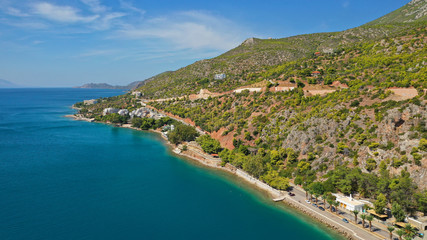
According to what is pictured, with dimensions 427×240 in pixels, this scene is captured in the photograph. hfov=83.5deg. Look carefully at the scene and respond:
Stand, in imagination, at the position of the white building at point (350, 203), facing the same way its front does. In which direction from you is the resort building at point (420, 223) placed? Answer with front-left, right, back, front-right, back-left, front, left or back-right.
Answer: back-left

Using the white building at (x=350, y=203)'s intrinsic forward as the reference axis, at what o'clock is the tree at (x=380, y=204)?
The tree is roughly at 8 o'clock from the white building.

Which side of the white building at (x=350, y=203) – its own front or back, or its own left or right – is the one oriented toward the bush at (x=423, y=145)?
back

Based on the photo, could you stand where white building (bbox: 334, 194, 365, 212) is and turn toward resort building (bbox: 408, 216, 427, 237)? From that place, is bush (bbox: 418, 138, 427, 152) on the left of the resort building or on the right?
left

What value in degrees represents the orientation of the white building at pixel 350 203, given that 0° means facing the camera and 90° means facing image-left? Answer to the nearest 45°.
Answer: approximately 45°

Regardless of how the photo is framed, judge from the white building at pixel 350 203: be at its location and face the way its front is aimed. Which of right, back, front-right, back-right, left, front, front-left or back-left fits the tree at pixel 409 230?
left

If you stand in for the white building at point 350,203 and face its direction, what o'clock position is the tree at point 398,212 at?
The tree is roughly at 8 o'clock from the white building.

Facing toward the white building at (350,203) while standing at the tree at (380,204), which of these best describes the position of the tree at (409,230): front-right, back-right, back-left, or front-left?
back-left
